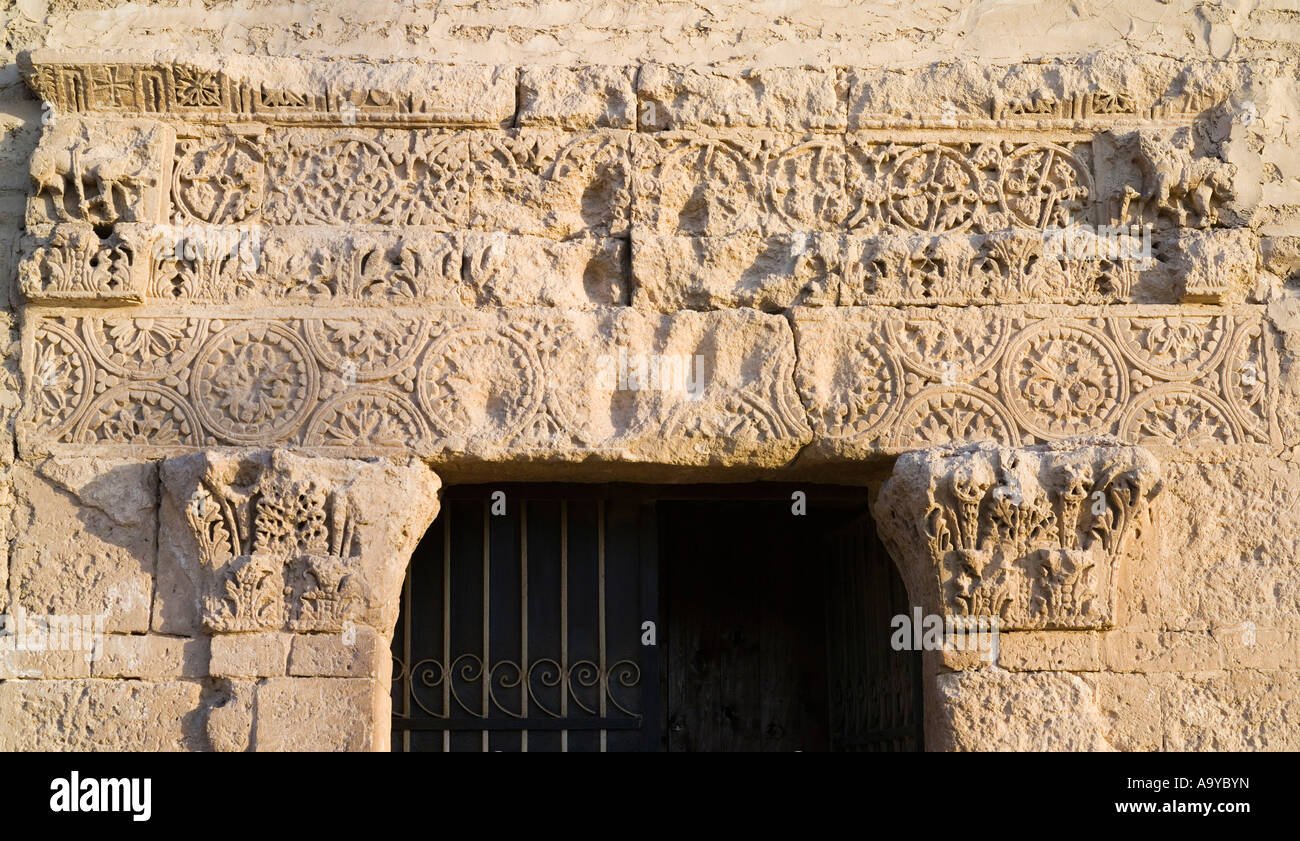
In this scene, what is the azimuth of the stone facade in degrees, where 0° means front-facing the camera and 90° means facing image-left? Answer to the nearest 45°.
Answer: approximately 0°
